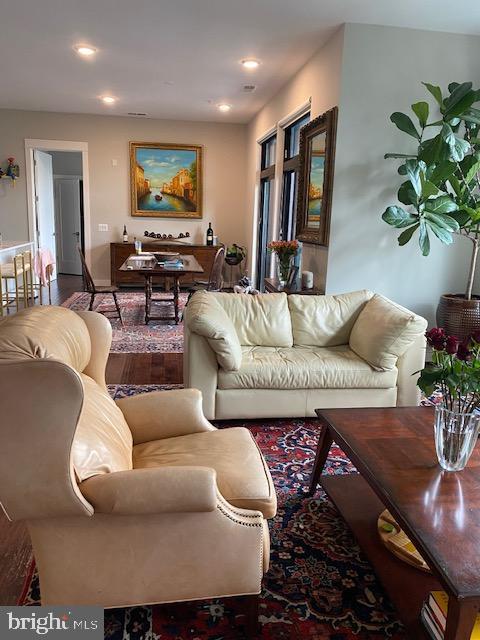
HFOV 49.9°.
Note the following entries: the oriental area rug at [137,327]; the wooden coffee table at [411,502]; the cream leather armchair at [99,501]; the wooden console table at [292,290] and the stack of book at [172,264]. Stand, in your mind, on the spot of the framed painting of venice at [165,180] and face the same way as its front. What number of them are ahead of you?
5

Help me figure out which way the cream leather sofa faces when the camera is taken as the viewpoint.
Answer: facing the viewer

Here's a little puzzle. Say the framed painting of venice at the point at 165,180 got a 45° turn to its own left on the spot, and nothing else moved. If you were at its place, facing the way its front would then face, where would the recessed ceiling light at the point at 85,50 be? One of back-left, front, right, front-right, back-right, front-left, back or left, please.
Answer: front-right

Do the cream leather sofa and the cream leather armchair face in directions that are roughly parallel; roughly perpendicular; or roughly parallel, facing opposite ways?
roughly perpendicular

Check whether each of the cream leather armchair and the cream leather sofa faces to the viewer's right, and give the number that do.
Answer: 1

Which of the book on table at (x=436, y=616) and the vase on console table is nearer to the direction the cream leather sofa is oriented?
the book on table

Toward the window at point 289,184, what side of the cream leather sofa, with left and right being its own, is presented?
back

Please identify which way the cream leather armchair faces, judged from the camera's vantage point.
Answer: facing to the right of the viewer
